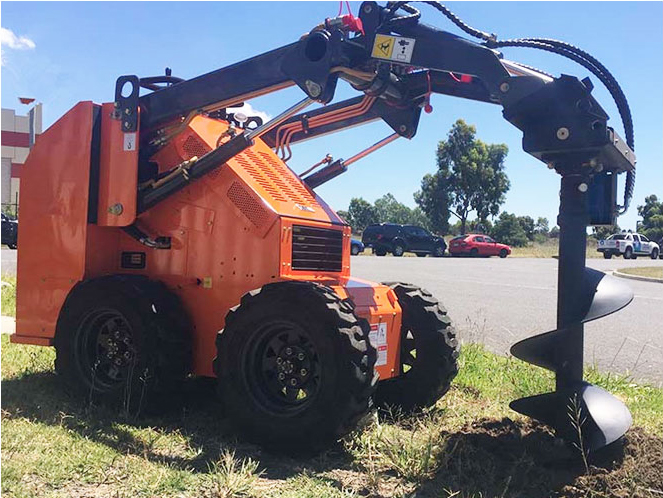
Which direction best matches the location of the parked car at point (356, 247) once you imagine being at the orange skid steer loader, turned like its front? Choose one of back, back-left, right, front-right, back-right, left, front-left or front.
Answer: back-left

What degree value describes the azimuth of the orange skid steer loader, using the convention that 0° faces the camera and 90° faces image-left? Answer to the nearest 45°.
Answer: approximately 315°

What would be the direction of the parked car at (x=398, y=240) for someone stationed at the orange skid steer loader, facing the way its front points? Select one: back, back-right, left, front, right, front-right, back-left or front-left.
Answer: back-left

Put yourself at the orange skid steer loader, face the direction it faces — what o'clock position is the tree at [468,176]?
The tree is roughly at 8 o'clock from the orange skid steer loader.

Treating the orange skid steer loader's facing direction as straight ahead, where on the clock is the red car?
The red car is roughly at 8 o'clock from the orange skid steer loader.

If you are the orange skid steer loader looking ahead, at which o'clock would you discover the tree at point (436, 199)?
The tree is roughly at 8 o'clock from the orange skid steer loader.
